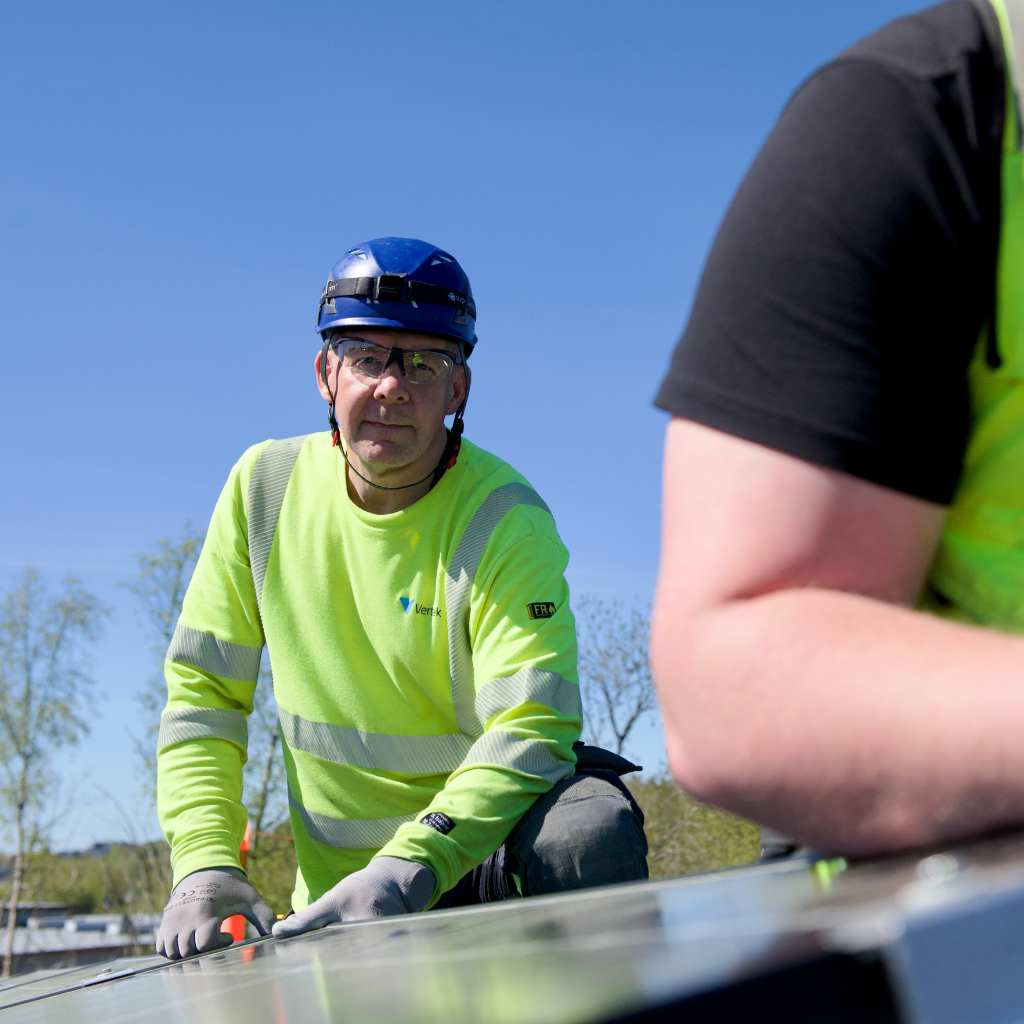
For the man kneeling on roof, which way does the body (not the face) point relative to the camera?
toward the camera

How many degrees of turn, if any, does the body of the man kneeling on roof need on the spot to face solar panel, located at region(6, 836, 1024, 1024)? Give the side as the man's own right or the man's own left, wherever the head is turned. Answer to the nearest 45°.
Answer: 0° — they already face it
